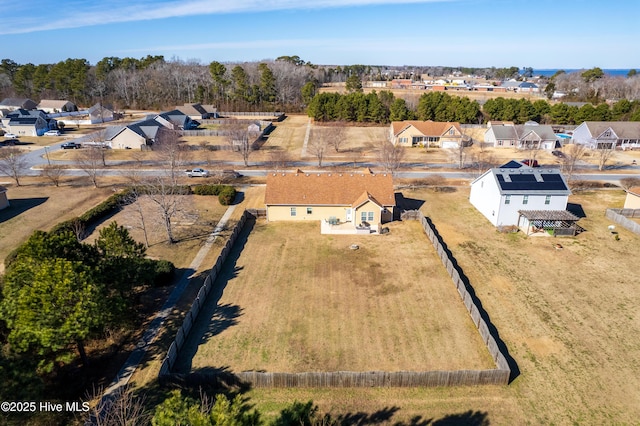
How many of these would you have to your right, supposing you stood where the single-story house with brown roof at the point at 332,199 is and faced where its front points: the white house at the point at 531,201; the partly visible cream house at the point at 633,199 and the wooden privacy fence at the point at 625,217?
3

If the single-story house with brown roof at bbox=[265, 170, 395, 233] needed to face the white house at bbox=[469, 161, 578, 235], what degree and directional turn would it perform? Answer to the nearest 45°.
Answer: approximately 90° to its right

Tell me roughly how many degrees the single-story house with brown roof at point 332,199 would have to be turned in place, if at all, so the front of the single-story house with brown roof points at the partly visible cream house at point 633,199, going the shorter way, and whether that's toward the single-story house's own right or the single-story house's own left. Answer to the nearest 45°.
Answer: approximately 90° to the single-story house's own right

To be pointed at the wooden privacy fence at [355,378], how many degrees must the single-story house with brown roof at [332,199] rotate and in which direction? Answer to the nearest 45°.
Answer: approximately 180°

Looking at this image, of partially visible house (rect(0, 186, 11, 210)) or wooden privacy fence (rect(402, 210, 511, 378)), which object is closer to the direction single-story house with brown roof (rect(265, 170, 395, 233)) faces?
the partially visible house

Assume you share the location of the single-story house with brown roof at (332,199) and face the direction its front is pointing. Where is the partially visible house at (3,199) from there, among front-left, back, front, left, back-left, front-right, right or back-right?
left

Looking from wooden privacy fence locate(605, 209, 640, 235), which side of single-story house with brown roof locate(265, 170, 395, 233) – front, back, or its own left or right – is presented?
right

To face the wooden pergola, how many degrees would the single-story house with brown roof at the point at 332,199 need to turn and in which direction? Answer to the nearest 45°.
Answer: approximately 90° to its right

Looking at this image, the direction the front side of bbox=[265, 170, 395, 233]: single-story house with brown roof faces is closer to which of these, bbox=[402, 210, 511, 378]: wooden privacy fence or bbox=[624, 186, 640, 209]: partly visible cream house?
the partly visible cream house

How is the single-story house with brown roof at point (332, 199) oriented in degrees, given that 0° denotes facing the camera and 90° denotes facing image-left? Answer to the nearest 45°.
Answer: approximately 180°

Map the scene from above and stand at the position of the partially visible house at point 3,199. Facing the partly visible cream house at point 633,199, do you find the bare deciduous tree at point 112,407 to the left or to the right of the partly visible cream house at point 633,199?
right

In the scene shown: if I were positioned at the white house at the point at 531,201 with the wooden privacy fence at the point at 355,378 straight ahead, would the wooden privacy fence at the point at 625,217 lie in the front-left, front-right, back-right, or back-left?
back-left

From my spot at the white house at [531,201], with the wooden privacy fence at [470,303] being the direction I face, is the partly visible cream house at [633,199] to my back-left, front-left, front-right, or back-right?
back-left
